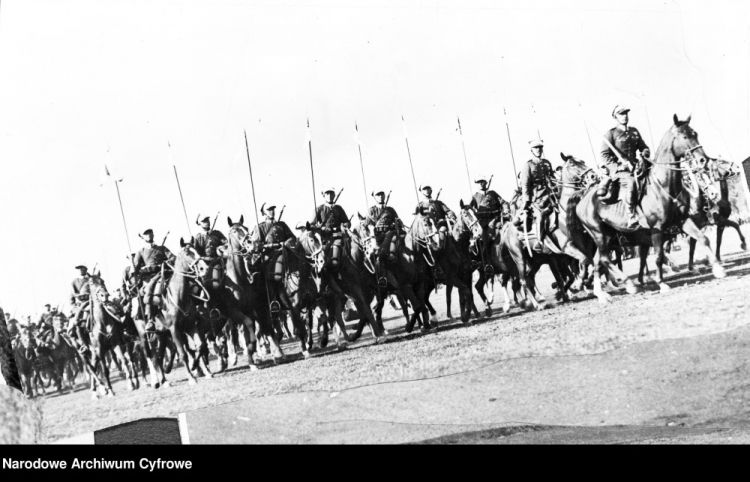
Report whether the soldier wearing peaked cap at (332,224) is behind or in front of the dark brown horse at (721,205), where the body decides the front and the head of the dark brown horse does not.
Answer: behind

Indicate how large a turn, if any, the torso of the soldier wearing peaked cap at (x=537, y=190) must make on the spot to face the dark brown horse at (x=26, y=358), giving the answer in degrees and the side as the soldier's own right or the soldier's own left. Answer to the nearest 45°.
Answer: approximately 135° to the soldier's own right

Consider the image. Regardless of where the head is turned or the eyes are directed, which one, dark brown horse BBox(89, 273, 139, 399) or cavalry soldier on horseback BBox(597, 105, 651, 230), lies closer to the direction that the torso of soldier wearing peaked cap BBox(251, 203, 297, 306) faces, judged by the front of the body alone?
the cavalry soldier on horseback

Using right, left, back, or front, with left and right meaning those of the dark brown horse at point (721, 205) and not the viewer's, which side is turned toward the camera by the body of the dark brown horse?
right
